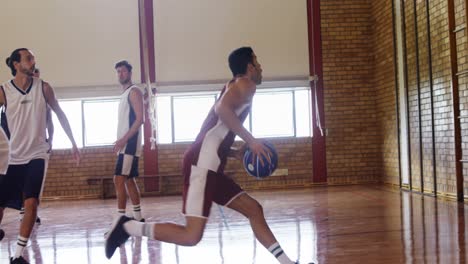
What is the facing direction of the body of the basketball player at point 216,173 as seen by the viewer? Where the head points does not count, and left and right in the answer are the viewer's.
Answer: facing to the right of the viewer

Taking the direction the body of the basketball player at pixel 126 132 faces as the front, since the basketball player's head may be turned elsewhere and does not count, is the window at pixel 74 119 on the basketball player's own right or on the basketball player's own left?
on the basketball player's own right

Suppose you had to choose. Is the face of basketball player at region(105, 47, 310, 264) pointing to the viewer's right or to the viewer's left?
to the viewer's right

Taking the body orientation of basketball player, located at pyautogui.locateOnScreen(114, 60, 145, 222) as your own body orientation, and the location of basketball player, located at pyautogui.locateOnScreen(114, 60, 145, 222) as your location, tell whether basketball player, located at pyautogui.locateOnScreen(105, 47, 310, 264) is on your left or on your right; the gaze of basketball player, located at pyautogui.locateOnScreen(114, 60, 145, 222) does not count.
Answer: on your left

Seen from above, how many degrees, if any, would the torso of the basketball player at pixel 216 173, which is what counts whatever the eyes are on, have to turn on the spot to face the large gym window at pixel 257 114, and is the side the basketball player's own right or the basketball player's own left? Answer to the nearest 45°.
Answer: approximately 90° to the basketball player's own left

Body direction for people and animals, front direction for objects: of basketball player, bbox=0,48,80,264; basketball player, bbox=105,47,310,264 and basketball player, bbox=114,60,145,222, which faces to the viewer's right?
basketball player, bbox=105,47,310,264

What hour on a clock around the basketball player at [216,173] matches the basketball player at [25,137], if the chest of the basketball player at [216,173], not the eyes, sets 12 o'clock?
the basketball player at [25,137] is roughly at 7 o'clock from the basketball player at [216,173].

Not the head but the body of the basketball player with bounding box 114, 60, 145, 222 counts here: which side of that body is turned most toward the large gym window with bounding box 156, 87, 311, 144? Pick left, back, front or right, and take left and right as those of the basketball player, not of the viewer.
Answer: back
